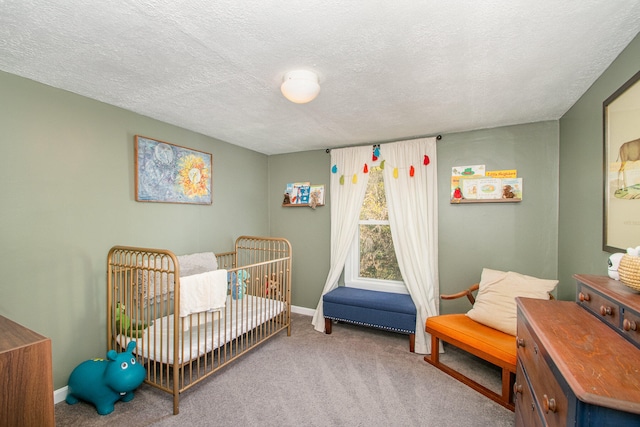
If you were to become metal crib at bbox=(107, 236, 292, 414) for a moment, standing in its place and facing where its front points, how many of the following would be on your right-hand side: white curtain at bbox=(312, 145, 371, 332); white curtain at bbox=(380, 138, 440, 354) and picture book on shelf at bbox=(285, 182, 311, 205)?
0

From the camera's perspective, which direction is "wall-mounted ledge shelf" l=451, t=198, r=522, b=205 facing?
toward the camera

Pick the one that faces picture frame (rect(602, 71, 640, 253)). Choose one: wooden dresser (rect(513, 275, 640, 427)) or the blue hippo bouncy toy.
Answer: the blue hippo bouncy toy

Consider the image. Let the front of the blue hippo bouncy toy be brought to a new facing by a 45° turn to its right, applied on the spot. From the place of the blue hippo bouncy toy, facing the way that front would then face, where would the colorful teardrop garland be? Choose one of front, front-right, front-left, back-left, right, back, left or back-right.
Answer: left

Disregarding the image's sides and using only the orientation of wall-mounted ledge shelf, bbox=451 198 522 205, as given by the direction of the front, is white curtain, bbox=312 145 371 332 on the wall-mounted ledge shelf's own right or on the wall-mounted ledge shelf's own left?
on the wall-mounted ledge shelf's own right

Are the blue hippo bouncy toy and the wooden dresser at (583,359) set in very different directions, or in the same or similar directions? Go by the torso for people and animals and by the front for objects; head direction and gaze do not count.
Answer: very different directions

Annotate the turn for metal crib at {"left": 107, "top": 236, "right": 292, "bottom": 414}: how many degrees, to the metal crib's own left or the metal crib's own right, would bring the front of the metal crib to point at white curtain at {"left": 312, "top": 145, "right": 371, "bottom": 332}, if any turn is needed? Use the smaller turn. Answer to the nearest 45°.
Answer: approximately 45° to the metal crib's own left

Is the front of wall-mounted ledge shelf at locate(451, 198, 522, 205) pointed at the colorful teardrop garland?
no

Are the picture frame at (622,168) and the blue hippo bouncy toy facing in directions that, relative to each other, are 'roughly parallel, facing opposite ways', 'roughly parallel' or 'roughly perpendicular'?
roughly parallel, facing opposite ways

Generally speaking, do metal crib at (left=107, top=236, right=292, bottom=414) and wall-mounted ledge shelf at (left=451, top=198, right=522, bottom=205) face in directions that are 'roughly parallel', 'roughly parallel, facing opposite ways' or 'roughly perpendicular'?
roughly perpendicular

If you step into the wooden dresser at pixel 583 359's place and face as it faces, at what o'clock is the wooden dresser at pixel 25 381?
the wooden dresser at pixel 25 381 is roughly at 12 o'clock from the wooden dresser at pixel 583 359.

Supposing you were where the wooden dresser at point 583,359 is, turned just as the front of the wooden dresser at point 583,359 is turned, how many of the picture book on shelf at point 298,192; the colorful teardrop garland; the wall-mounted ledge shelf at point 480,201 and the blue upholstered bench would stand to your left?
0

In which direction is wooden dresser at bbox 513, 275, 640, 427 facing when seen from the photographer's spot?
facing the viewer and to the left of the viewer

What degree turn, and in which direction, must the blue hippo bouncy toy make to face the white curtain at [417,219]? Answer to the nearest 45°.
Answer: approximately 45° to its left
